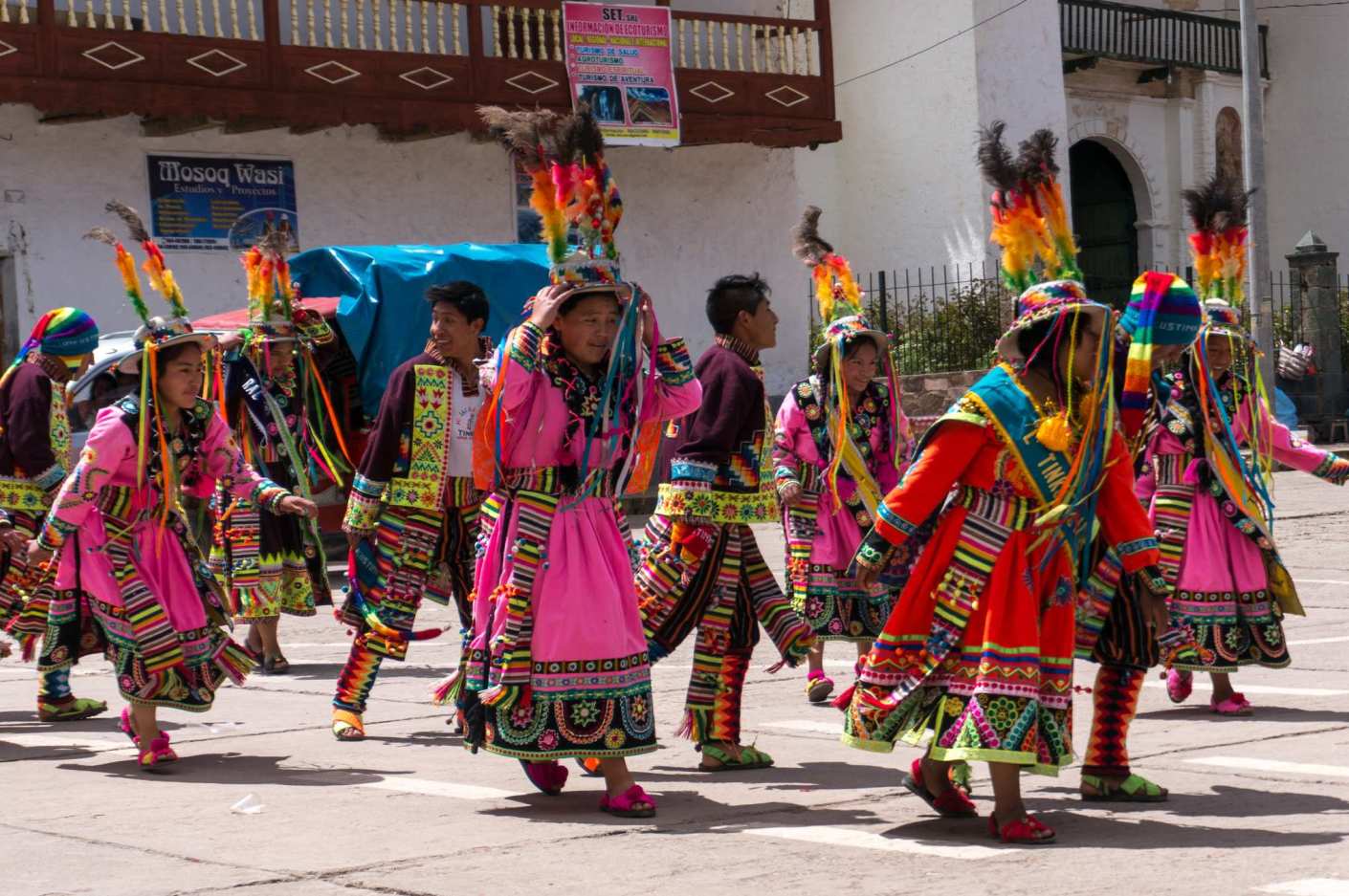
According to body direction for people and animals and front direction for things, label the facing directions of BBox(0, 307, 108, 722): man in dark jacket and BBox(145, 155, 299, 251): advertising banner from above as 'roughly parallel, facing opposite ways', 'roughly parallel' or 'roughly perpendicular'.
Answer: roughly perpendicular

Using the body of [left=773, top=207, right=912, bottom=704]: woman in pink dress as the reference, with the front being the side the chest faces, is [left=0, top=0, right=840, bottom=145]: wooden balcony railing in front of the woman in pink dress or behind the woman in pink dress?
behind

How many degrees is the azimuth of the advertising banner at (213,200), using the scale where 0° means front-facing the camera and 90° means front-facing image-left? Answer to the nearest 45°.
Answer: approximately 0°

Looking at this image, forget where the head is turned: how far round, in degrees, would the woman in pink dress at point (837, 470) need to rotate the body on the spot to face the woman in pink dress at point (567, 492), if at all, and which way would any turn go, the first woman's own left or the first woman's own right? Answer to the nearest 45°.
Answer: approximately 45° to the first woman's own right

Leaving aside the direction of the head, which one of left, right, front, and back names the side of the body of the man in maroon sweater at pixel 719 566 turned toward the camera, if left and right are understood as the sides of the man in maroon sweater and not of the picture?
right

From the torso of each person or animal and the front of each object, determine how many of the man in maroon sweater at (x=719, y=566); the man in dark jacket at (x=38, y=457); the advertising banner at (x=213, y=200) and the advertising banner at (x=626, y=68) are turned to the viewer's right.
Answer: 2

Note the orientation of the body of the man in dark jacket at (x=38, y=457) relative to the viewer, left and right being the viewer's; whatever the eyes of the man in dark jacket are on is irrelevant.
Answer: facing to the right of the viewer

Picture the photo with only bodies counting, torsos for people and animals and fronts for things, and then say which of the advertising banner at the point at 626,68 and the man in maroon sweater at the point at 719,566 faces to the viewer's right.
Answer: the man in maroon sweater

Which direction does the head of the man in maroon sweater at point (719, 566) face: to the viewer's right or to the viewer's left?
to the viewer's right

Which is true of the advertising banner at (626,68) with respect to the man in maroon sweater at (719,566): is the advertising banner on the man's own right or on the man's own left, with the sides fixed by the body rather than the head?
on the man's own left

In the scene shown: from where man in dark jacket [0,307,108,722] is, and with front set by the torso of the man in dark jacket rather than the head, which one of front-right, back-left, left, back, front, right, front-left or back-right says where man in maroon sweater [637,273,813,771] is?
front-right

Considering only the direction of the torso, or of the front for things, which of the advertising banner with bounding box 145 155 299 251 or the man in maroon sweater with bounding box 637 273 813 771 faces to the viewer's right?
the man in maroon sweater

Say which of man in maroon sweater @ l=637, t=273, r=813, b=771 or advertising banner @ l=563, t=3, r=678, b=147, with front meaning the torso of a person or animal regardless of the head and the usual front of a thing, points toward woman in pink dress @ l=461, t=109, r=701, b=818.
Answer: the advertising banner
